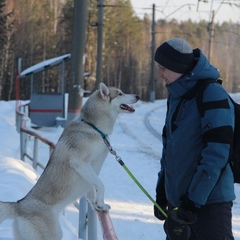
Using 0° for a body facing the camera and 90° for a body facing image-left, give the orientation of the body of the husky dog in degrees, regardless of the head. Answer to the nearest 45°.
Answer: approximately 270°

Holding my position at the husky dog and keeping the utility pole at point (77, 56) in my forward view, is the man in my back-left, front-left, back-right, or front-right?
back-right

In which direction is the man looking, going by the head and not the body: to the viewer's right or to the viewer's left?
to the viewer's left

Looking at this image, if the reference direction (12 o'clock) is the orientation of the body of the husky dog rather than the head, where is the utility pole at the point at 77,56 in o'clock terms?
The utility pole is roughly at 9 o'clock from the husky dog.
